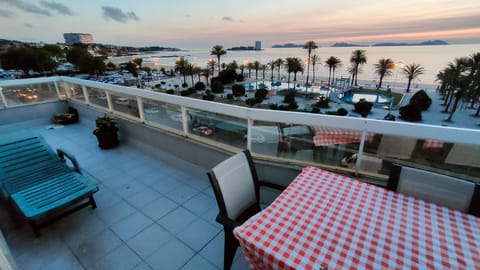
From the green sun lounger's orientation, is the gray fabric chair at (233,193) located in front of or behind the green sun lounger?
in front

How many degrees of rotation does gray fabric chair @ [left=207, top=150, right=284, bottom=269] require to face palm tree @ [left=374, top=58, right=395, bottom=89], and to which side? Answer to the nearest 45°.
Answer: approximately 90° to its left

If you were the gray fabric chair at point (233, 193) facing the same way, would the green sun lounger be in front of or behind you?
behind

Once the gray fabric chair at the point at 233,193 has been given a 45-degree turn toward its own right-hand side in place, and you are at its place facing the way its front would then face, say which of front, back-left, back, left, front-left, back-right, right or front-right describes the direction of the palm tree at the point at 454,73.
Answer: back-left

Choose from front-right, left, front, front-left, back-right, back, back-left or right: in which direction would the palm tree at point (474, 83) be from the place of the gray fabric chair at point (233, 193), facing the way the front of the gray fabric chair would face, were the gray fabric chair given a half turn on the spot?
right

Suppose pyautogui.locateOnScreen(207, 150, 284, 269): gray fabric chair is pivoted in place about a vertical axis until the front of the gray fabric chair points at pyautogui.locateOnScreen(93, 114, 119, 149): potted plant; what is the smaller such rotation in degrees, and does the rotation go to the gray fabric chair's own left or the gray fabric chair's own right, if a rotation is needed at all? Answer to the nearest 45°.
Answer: approximately 180°

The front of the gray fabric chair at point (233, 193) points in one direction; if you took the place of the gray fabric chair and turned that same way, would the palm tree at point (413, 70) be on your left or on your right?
on your left

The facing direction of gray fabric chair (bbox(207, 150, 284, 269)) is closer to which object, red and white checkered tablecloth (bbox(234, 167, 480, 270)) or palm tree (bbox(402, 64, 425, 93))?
the red and white checkered tablecloth

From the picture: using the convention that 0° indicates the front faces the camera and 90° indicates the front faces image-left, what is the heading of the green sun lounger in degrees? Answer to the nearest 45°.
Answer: approximately 315°

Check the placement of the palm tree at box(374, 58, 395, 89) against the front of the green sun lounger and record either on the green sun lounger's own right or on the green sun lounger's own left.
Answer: on the green sun lounger's own left
